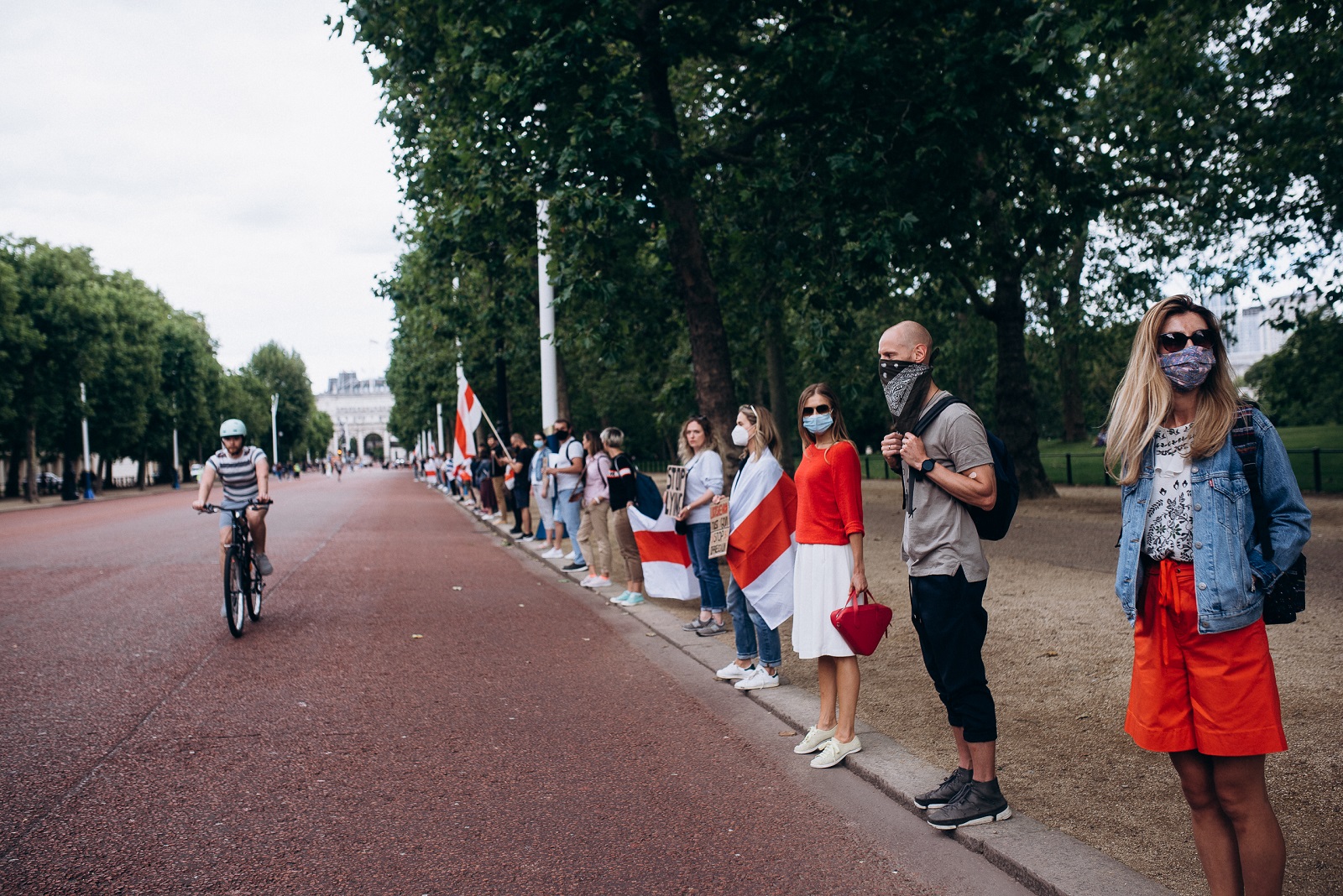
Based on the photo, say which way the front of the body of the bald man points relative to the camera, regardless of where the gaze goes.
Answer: to the viewer's left

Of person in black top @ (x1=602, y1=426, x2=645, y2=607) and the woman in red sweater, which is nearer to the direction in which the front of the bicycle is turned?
the woman in red sweater

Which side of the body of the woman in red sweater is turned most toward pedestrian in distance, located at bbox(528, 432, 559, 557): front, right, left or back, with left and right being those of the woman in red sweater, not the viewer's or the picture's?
right

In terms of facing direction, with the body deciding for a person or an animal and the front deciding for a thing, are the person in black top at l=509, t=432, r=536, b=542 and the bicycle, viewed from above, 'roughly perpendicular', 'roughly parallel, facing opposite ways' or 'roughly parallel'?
roughly perpendicular

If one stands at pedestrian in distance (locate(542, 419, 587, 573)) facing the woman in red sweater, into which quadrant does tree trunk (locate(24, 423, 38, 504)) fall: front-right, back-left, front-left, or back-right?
back-right

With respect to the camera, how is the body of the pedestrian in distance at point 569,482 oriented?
to the viewer's left

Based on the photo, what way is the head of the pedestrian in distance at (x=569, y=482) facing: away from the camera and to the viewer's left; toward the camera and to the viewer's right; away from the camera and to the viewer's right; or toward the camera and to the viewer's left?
toward the camera and to the viewer's left

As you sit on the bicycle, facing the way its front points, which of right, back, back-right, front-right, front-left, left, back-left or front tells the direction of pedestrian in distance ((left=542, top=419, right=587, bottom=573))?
back-left

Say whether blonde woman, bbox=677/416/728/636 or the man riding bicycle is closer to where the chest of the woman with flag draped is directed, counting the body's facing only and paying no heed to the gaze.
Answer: the man riding bicycle

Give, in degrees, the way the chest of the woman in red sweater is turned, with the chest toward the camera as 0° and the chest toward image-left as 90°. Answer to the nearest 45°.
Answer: approximately 45°

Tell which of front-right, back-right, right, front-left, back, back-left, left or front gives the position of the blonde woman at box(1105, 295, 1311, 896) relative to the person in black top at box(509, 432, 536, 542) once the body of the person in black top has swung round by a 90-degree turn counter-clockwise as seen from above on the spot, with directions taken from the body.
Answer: front

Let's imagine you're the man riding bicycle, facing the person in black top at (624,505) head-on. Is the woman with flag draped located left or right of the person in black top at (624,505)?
right

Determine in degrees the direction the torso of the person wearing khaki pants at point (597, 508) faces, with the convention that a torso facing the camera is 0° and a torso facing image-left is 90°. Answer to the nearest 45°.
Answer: approximately 90°

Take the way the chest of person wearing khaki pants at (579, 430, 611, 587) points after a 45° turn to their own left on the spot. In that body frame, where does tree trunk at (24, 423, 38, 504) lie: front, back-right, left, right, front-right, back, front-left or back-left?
right
